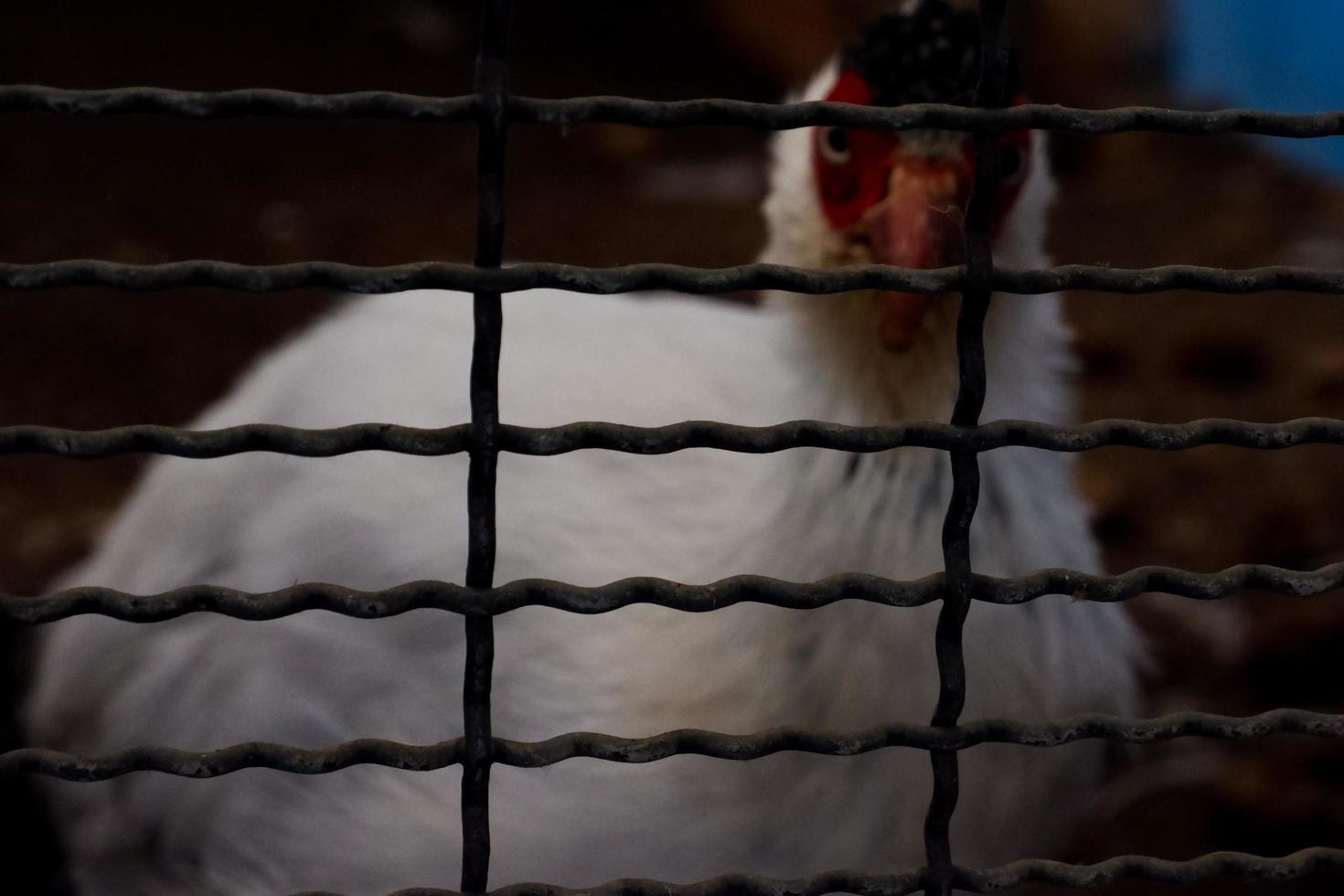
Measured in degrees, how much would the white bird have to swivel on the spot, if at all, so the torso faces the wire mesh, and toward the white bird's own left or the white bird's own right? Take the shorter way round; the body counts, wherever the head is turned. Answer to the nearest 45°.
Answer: approximately 45° to the white bird's own right

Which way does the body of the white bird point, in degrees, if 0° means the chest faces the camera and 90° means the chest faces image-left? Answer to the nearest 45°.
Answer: approximately 315°
